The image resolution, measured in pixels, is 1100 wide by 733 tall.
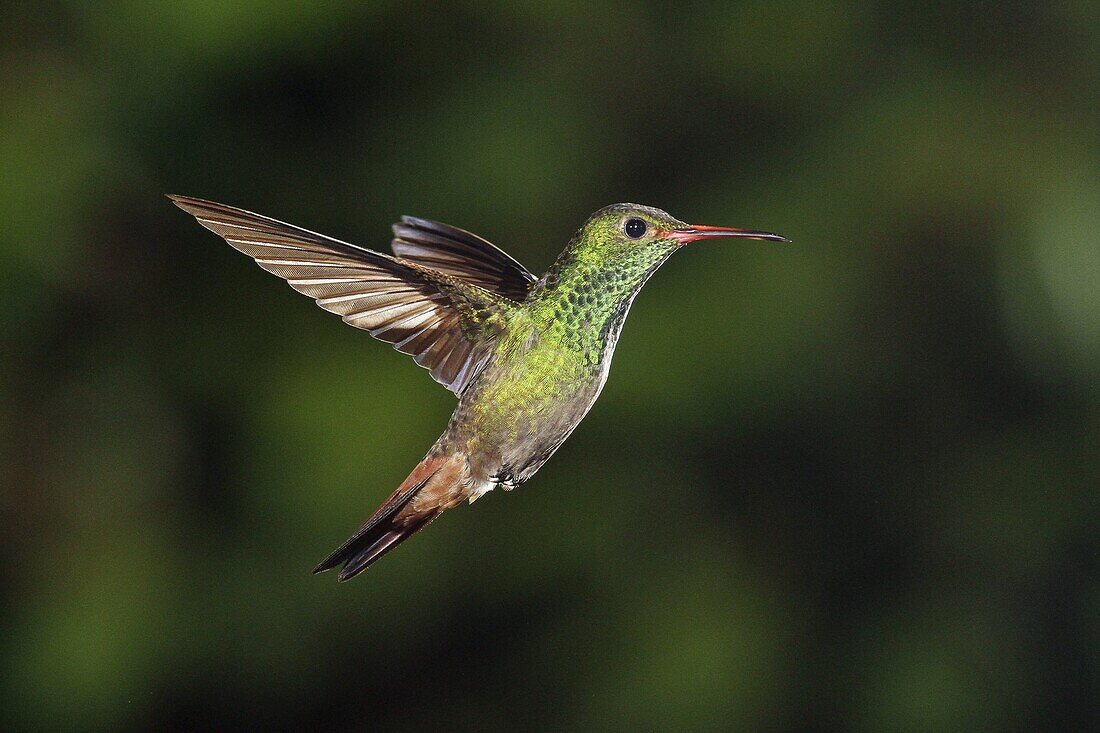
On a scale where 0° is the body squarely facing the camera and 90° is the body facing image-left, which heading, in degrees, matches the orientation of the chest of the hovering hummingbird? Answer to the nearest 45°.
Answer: approximately 270°
